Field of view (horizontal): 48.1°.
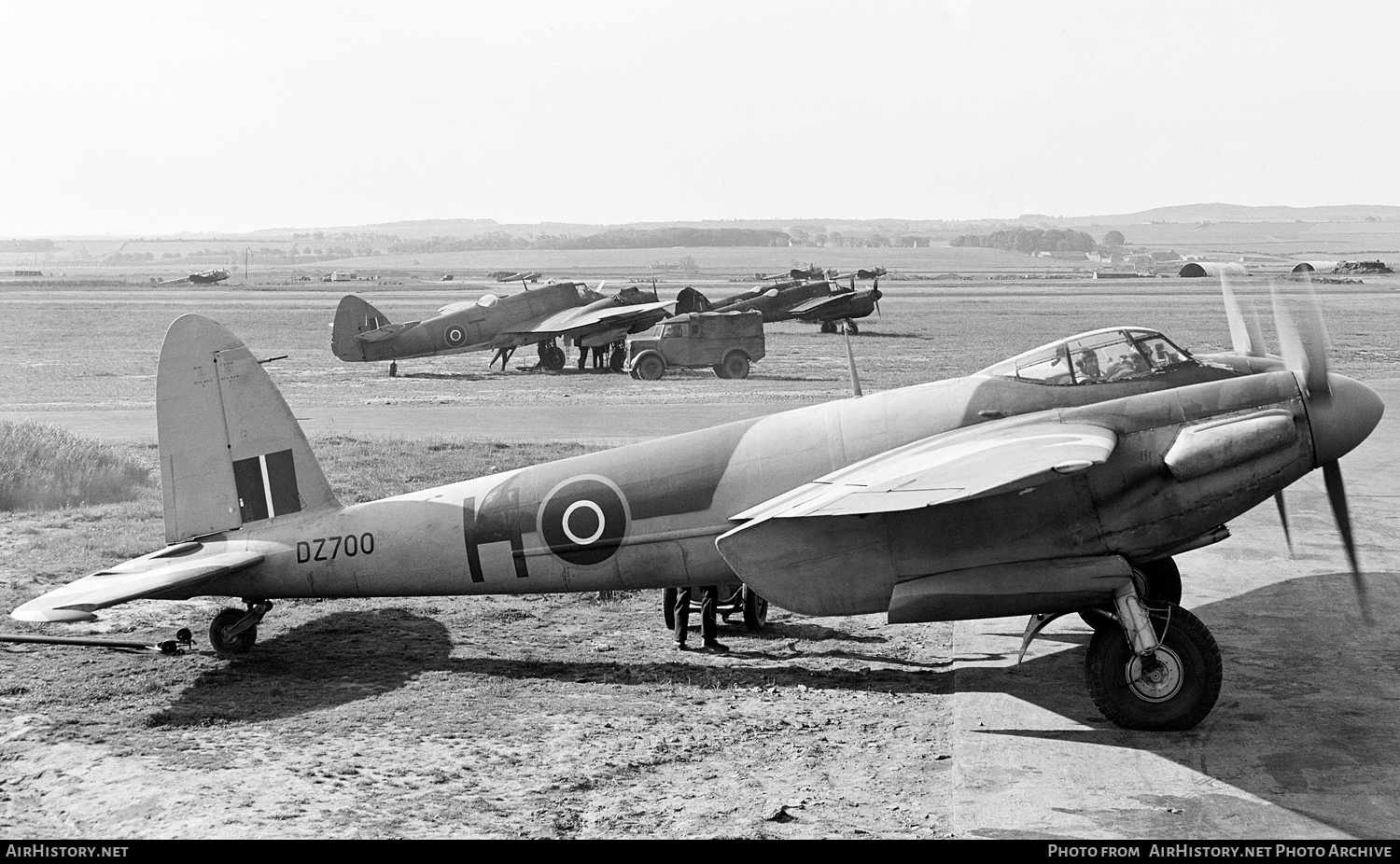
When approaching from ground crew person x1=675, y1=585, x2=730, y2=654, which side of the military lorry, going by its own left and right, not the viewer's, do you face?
left

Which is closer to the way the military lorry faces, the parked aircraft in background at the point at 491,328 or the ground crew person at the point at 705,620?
the parked aircraft in background

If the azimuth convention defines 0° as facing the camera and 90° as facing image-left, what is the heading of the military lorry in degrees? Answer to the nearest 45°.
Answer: approximately 90°

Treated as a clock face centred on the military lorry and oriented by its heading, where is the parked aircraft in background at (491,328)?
The parked aircraft in background is roughly at 1 o'clock from the military lorry.

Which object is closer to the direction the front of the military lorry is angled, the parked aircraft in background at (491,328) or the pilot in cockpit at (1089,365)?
the parked aircraft in background

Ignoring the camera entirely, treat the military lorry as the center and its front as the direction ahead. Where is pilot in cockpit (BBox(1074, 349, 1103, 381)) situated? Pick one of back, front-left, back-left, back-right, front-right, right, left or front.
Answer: left
